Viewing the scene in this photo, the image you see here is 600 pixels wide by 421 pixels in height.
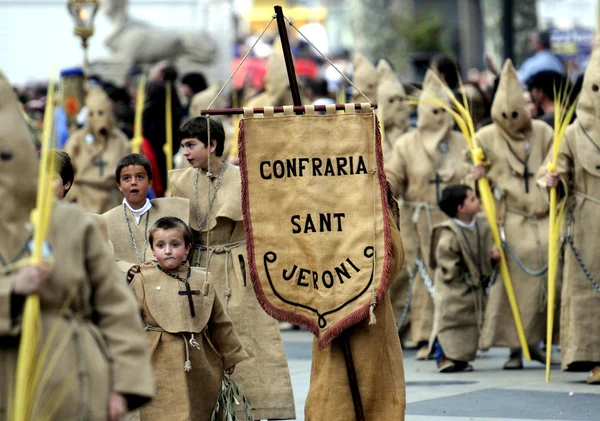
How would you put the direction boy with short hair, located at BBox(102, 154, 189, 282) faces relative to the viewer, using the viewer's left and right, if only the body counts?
facing the viewer

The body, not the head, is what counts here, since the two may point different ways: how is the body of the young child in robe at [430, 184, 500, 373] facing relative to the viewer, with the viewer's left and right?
facing the viewer and to the right of the viewer

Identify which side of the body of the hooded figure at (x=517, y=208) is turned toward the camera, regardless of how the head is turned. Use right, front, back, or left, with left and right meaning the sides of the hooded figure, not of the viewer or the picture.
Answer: front

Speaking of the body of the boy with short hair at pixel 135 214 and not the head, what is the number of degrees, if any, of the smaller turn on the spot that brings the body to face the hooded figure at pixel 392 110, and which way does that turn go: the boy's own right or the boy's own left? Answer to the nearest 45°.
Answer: approximately 135° to the boy's own left

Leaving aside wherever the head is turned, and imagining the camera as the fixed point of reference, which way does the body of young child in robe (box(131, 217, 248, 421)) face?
toward the camera

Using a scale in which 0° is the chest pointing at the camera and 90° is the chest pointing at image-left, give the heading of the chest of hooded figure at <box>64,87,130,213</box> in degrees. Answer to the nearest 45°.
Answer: approximately 0°

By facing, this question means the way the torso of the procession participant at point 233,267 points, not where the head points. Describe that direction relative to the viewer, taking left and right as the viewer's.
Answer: facing the viewer and to the left of the viewer
